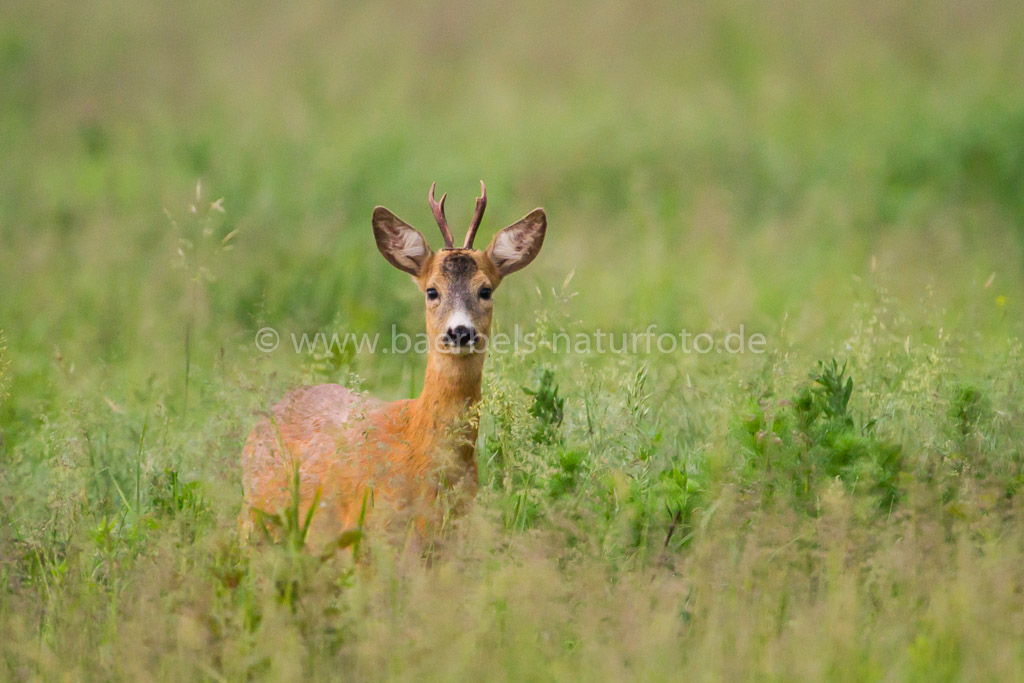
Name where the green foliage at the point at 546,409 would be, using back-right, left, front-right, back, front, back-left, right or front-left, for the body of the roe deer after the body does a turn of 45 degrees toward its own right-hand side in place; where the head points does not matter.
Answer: left

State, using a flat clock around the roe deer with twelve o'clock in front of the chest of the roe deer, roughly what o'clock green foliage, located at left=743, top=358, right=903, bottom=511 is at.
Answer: The green foliage is roughly at 11 o'clock from the roe deer.

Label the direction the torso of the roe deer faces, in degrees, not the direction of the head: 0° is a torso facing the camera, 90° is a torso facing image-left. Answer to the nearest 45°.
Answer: approximately 315°
